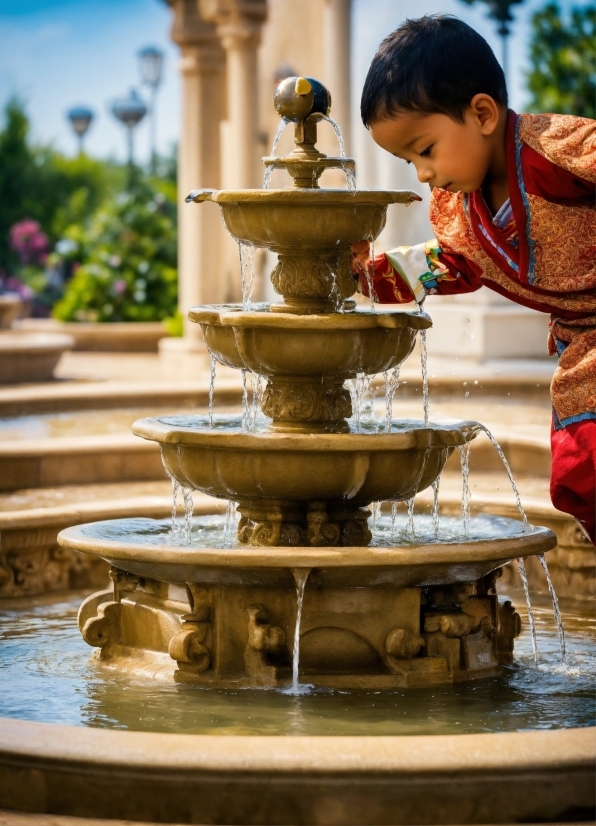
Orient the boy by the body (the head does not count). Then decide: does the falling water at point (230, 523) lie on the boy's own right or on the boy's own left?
on the boy's own right

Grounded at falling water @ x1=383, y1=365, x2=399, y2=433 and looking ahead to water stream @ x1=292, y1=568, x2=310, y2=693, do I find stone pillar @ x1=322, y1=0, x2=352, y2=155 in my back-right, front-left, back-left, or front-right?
back-right

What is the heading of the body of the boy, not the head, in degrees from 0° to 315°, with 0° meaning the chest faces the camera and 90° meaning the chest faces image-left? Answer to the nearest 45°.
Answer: approximately 45°

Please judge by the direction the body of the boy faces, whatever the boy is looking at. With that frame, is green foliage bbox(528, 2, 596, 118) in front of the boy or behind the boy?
behind
